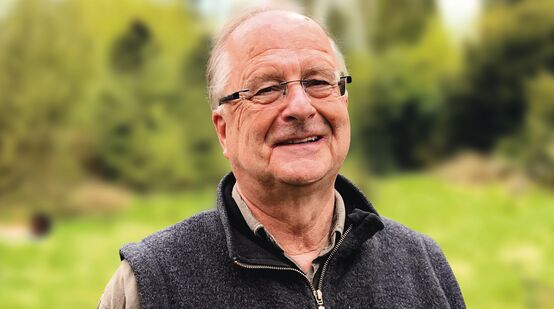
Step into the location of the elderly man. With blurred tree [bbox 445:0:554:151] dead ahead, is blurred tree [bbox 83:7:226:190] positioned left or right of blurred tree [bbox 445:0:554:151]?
left

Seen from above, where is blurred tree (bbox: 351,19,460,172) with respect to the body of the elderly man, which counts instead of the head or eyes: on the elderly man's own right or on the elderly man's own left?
on the elderly man's own left

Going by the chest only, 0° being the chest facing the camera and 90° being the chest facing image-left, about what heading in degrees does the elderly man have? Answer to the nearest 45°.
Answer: approximately 315°

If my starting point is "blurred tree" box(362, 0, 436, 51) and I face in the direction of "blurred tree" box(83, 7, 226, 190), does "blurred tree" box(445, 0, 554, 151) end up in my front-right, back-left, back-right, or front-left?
back-left

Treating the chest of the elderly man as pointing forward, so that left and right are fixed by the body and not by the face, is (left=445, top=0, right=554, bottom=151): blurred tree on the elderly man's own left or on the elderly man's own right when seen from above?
on the elderly man's own left

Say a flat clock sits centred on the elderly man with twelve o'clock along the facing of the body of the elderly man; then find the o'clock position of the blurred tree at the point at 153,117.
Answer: The blurred tree is roughly at 7 o'clock from the elderly man.

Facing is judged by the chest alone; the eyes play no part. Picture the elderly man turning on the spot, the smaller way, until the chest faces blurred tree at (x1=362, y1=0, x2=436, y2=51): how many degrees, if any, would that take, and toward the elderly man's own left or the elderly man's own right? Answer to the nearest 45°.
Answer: approximately 135° to the elderly man's own left
